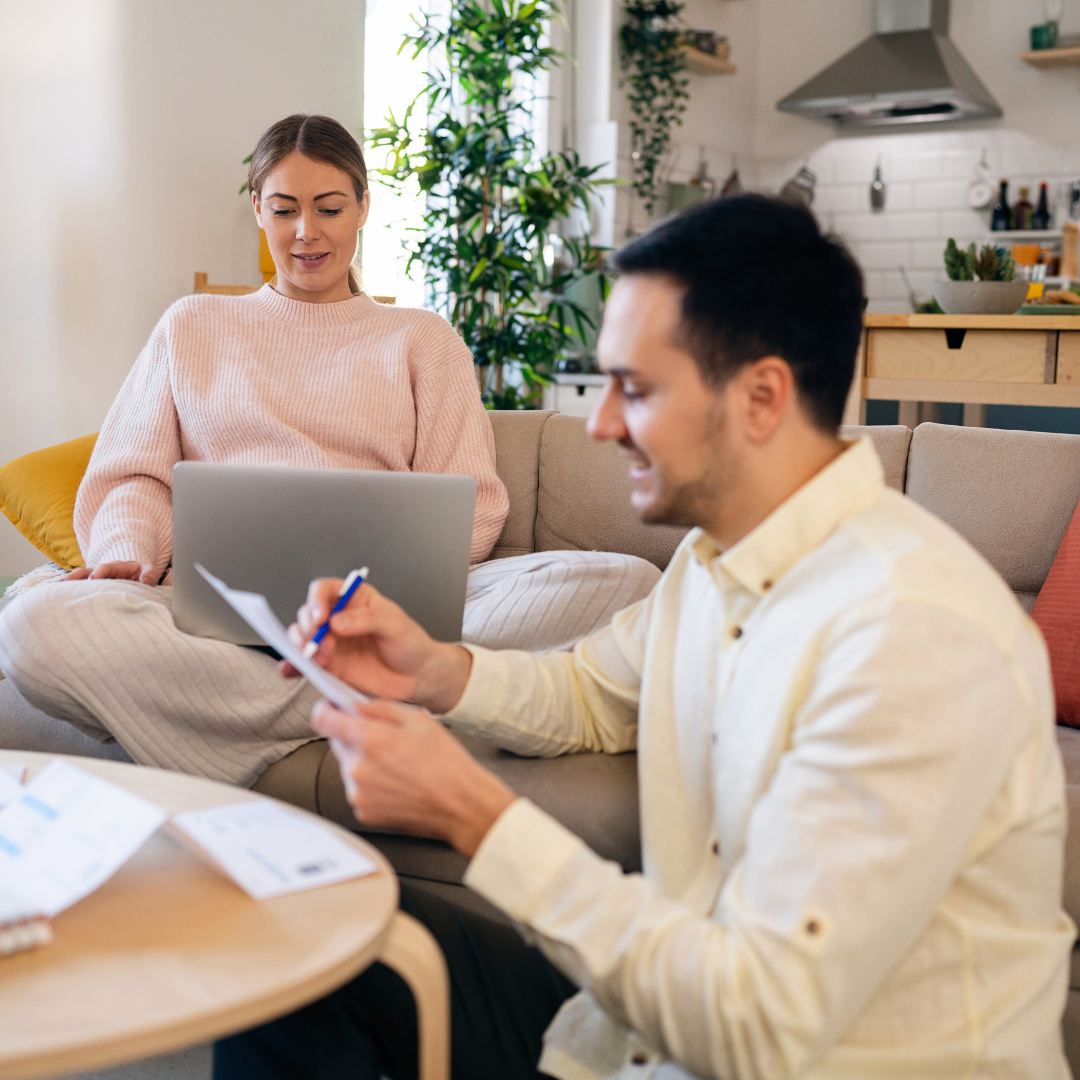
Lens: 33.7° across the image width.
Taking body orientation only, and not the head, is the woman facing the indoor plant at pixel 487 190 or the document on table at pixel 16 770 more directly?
the document on table

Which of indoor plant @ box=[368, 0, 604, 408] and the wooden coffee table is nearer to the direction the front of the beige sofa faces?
the wooden coffee table

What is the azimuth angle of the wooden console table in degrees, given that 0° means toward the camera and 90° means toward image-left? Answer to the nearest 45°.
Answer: approximately 0°

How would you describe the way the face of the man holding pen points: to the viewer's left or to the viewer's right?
to the viewer's left

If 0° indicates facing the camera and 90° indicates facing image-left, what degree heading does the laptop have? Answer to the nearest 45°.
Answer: approximately 180°

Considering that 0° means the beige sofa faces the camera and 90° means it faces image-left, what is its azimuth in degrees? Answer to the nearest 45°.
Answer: approximately 0°

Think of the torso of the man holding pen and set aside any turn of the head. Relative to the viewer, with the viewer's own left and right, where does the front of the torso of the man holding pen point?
facing to the left of the viewer

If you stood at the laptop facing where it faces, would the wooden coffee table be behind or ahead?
behind

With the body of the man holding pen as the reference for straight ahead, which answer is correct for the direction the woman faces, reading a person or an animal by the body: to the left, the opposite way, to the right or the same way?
to the left
